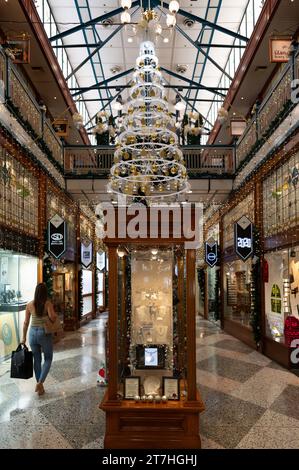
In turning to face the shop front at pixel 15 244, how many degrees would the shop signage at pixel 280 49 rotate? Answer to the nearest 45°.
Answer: approximately 90° to its right

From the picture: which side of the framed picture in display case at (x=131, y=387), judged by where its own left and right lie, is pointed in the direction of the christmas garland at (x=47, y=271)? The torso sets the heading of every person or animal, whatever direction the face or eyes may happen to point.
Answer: back

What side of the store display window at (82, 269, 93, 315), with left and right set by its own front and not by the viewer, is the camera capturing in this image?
right

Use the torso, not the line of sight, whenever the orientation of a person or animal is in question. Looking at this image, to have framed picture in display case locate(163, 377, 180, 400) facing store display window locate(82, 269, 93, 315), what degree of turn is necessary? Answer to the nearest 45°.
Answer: approximately 180°

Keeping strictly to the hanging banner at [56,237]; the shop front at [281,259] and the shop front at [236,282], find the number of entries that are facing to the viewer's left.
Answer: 2

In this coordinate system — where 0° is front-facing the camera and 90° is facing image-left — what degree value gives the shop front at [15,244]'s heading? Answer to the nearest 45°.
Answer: approximately 270°

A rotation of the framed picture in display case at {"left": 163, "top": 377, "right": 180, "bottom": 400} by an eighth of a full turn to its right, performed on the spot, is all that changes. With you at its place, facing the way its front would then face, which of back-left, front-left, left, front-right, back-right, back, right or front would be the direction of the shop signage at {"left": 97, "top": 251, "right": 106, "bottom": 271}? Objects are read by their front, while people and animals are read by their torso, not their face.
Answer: back-right

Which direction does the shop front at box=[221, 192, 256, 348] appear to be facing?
to the viewer's left
